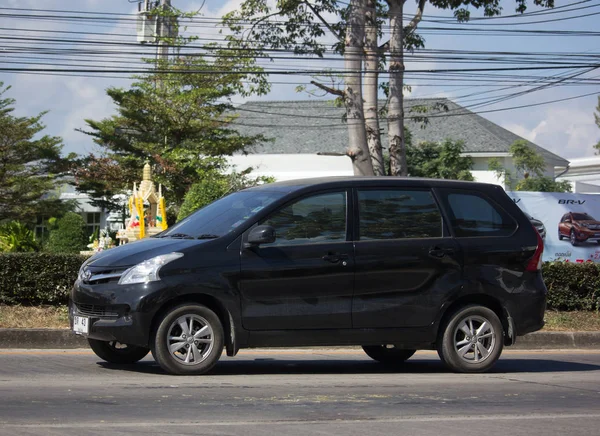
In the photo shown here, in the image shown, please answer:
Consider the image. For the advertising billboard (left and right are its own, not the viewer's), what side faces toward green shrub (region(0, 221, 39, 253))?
right

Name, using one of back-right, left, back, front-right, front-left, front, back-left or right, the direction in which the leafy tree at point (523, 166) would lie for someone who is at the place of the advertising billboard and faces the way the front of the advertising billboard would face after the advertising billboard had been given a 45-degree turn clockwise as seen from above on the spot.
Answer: back-right

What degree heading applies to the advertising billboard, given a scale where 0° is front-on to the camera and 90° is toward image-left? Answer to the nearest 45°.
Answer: approximately 0°

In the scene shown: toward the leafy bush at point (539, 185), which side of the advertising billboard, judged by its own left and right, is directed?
back

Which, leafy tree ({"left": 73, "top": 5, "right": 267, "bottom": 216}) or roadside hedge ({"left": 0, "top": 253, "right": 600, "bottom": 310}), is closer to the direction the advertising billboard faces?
the roadside hedge

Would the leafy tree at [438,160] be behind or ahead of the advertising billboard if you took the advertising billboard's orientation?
behind

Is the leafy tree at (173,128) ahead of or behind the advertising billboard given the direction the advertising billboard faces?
behind

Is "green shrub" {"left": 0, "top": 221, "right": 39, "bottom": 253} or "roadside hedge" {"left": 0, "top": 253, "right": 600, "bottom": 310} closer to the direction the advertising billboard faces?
the roadside hedge

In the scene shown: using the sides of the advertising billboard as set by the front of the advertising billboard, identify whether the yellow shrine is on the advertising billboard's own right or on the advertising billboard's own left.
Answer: on the advertising billboard's own right

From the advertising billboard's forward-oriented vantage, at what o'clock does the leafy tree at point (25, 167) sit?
The leafy tree is roughly at 4 o'clock from the advertising billboard.

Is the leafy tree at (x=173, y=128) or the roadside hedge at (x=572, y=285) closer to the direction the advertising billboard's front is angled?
the roadside hedge
